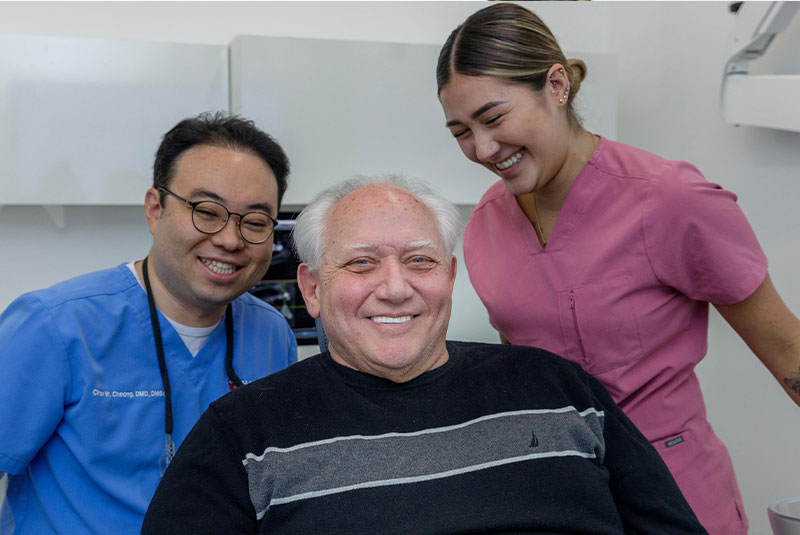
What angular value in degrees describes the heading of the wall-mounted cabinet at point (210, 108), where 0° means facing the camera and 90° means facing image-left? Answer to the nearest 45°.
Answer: approximately 0°

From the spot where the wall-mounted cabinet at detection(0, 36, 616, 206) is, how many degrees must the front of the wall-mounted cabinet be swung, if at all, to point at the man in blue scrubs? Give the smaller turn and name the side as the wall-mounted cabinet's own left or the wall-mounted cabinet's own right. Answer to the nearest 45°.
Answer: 0° — it already faces them

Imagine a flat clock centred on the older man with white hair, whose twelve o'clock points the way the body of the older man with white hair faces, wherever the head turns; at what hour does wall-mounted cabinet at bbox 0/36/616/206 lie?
The wall-mounted cabinet is roughly at 5 o'clock from the older man with white hair.

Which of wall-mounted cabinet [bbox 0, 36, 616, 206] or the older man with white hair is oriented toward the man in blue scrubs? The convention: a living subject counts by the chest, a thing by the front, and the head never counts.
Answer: the wall-mounted cabinet

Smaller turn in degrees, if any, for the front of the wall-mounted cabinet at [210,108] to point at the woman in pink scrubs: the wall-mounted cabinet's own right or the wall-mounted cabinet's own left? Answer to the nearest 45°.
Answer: approximately 45° to the wall-mounted cabinet's own left

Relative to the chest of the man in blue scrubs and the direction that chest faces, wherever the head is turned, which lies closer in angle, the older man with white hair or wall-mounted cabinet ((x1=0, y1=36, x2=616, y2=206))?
the older man with white hair

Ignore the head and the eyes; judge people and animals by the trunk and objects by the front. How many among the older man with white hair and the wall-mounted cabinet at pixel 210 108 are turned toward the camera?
2

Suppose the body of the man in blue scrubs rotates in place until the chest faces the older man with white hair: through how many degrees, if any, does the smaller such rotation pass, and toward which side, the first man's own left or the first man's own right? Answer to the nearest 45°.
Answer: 0° — they already face them

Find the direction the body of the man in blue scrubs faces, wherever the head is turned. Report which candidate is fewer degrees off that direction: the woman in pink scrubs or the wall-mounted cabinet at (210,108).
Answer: the woman in pink scrubs
